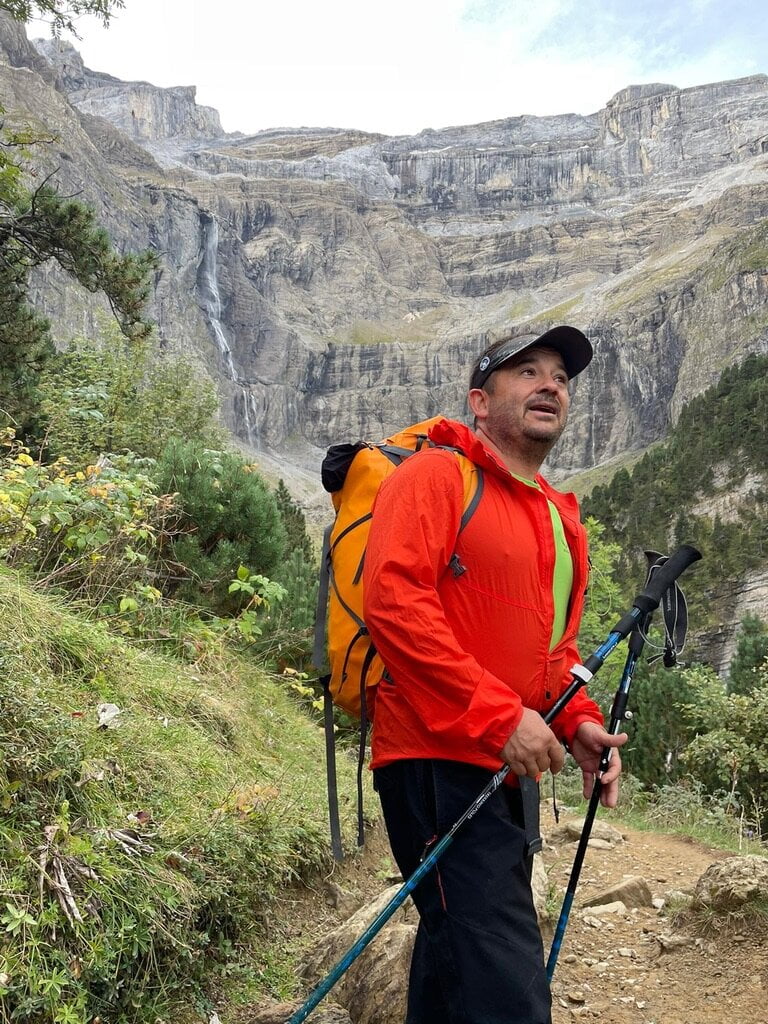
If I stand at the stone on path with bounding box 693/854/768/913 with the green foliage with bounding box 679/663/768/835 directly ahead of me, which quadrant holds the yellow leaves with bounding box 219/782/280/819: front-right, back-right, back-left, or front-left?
back-left

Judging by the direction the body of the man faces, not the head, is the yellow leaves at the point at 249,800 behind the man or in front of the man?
behind

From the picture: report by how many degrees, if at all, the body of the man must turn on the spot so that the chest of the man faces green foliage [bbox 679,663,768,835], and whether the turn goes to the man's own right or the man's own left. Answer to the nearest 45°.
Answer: approximately 135° to the man's own left

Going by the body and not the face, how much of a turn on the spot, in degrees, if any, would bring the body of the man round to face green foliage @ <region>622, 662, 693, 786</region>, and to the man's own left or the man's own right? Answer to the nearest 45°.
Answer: approximately 135° to the man's own left

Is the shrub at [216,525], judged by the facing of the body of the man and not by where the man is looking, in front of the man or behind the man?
behind

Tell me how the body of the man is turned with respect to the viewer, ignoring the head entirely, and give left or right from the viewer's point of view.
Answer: facing the viewer and to the right of the viewer
